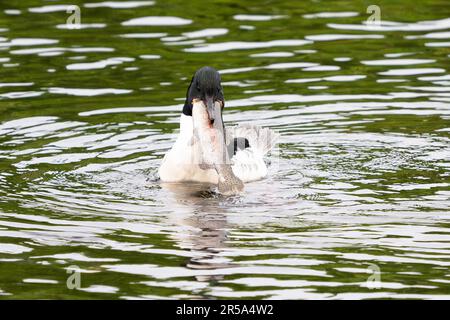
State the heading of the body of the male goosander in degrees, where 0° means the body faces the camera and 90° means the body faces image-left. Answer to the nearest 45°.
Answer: approximately 45°
